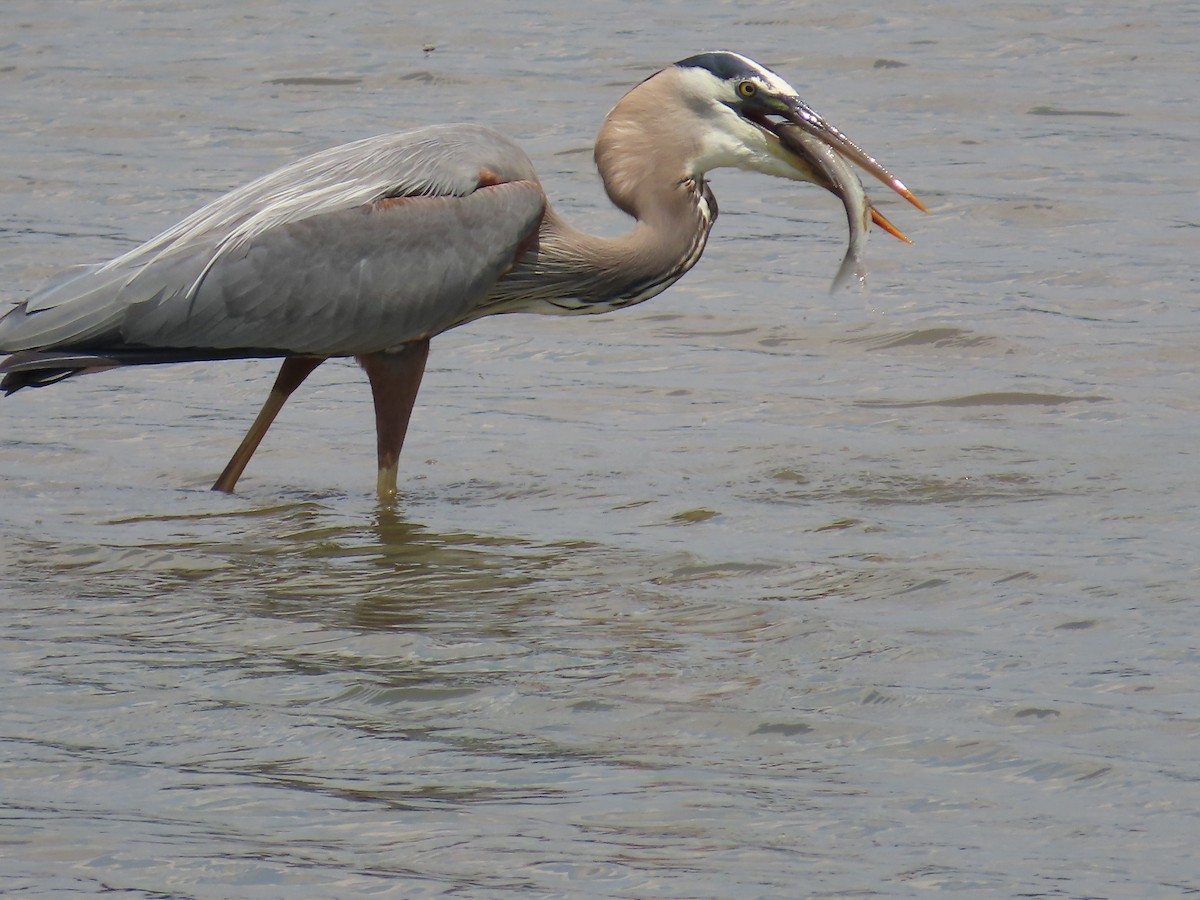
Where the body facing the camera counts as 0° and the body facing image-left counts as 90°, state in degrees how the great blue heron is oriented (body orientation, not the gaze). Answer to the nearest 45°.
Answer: approximately 270°
